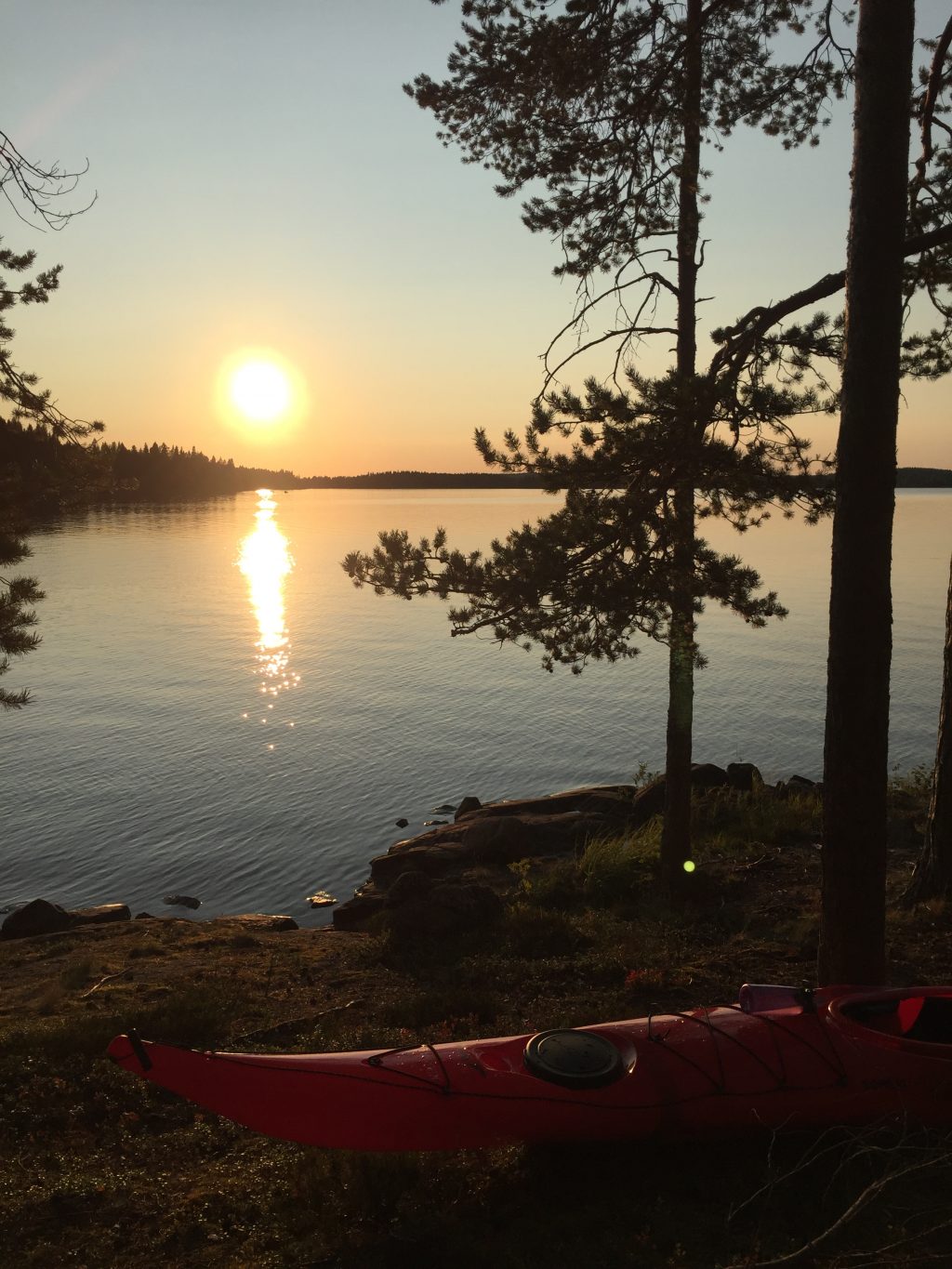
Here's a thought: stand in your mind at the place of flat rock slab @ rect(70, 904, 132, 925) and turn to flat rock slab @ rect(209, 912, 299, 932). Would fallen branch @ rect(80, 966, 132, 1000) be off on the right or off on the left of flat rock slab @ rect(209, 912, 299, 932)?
right

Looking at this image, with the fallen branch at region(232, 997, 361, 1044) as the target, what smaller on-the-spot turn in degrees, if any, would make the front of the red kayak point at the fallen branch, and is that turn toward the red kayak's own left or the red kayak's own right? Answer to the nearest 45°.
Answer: approximately 45° to the red kayak's own right

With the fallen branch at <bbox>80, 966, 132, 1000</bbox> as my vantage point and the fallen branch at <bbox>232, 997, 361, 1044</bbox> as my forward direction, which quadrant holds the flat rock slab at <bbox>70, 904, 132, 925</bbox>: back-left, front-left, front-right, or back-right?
back-left

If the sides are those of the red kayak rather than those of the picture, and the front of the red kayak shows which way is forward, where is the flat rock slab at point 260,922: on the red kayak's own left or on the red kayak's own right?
on the red kayak's own right

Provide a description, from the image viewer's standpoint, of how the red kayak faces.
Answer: facing to the left of the viewer

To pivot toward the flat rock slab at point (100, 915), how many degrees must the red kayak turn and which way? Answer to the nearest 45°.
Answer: approximately 45° to its right
